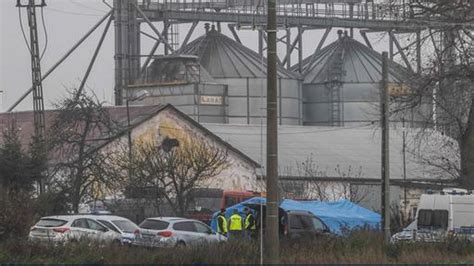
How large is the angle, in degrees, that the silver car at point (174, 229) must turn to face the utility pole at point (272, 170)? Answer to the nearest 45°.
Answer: approximately 135° to its right
